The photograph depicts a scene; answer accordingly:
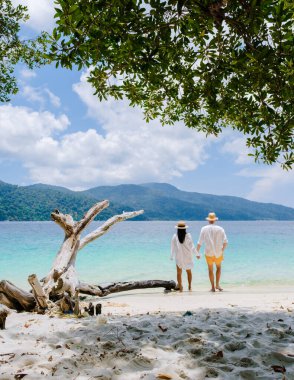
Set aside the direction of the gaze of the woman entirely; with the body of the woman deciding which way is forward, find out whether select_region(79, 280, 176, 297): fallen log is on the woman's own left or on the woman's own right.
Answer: on the woman's own left

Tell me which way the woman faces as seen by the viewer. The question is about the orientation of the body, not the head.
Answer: away from the camera

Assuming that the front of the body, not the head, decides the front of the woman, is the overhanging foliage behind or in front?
behind

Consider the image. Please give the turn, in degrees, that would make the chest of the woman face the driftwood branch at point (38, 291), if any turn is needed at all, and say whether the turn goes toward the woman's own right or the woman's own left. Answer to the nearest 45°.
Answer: approximately 135° to the woman's own left

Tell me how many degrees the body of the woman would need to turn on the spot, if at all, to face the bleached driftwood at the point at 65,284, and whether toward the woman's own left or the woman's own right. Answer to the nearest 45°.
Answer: approximately 135° to the woman's own left

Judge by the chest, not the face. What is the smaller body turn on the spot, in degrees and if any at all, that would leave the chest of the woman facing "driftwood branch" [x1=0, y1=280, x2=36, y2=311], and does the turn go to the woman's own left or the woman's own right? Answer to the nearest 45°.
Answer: approximately 135° to the woman's own left
